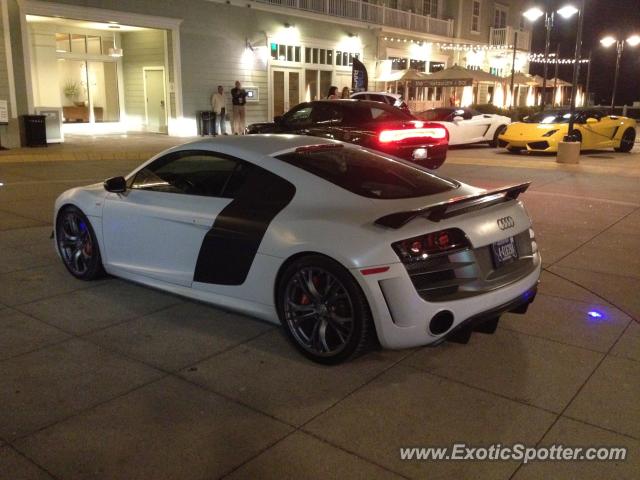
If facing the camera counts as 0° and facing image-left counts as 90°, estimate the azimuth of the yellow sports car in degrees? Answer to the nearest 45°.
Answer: approximately 45°

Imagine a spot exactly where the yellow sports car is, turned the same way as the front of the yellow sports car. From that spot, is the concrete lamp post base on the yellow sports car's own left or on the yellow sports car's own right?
on the yellow sports car's own left

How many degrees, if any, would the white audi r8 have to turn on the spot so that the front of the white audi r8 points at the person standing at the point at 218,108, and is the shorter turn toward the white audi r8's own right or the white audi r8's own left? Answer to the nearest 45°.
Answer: approximately 45° to the white audi r8's own right

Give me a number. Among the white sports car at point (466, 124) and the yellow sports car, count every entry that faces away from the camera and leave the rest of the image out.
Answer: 0

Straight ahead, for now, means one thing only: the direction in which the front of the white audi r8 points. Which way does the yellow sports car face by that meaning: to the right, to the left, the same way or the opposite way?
to the left

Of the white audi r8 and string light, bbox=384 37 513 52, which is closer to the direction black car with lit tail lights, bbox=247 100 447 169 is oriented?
the string light

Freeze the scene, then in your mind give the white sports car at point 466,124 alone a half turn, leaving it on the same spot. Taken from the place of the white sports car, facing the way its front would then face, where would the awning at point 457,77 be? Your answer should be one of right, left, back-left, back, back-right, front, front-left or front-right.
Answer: front-left

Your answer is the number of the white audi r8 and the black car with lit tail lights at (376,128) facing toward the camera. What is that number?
0

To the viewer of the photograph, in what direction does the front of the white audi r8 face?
facing away from the viewer and to the left of the viewer

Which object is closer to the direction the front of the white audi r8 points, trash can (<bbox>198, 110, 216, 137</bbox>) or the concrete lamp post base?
the trash can

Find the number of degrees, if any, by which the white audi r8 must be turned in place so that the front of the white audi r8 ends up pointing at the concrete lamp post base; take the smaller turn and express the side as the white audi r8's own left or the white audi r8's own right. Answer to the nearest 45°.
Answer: approximately 90° to the white audi r8's own right

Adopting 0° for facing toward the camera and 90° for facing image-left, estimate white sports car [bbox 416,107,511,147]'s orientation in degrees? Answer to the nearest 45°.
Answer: approximately 45°

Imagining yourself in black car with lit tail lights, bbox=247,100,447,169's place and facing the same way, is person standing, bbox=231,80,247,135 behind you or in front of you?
in front

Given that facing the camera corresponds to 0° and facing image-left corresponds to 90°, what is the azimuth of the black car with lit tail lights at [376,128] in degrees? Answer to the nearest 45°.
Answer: approximately 135°
